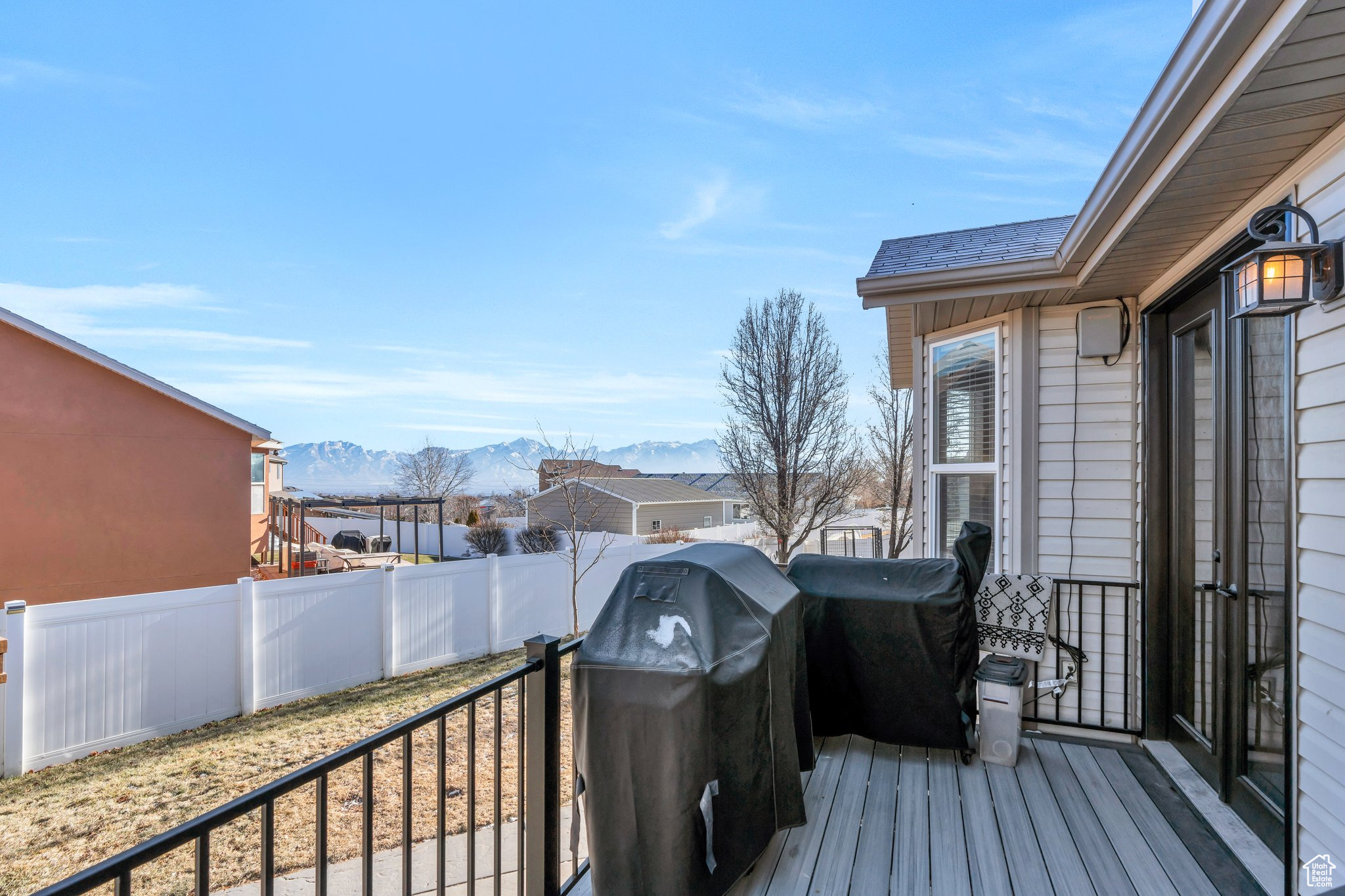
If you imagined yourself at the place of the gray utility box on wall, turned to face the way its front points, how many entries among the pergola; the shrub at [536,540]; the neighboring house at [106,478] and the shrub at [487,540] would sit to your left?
0

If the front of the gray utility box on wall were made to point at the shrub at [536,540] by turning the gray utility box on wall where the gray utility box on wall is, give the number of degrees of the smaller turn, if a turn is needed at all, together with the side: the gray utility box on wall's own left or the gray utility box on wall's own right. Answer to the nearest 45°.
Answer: approximately 135° to the gray utility box on wall's own right

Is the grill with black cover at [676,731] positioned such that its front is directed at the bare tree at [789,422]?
no

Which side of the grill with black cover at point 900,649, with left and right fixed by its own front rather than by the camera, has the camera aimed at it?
front

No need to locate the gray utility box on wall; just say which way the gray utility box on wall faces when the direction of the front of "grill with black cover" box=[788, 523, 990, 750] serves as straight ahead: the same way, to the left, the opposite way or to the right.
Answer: the same way

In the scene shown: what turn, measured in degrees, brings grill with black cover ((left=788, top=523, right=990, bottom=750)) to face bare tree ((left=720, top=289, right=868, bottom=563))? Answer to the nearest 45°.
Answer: approximately 180°

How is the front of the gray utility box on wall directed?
toward the camera
